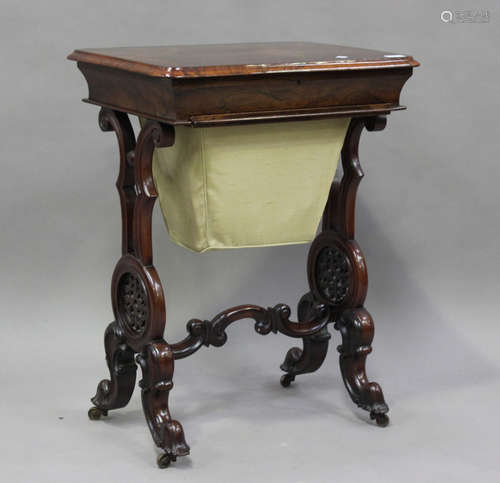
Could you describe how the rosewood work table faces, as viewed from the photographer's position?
facing the viewer and to the right of the viewer
